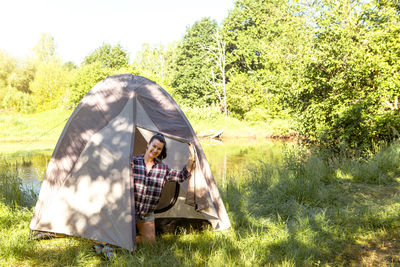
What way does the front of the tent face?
toward the camera

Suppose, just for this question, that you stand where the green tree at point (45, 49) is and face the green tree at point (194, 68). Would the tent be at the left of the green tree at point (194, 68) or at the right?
right

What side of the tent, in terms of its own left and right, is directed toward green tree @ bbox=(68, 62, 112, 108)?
back

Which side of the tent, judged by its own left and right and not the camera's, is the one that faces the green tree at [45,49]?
back

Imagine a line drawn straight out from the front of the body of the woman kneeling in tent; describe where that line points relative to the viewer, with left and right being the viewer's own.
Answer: facing the viewer

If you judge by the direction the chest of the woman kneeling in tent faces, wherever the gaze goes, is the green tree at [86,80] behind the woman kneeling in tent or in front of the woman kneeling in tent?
behind

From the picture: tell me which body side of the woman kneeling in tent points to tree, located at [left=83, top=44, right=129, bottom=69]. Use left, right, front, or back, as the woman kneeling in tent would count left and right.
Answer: back

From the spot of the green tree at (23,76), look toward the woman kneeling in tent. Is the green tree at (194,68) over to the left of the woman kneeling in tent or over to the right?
left

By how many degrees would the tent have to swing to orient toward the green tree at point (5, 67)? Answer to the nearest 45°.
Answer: approximately 180°

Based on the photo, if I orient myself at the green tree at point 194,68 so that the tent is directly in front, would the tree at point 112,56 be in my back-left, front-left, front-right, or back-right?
back-right
